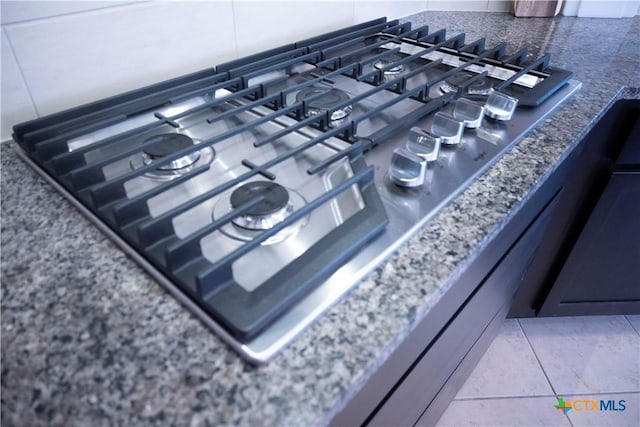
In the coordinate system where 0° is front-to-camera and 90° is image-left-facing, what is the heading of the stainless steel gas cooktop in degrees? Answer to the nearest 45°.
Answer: approximately 315°

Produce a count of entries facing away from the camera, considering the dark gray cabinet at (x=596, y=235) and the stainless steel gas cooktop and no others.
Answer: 0
